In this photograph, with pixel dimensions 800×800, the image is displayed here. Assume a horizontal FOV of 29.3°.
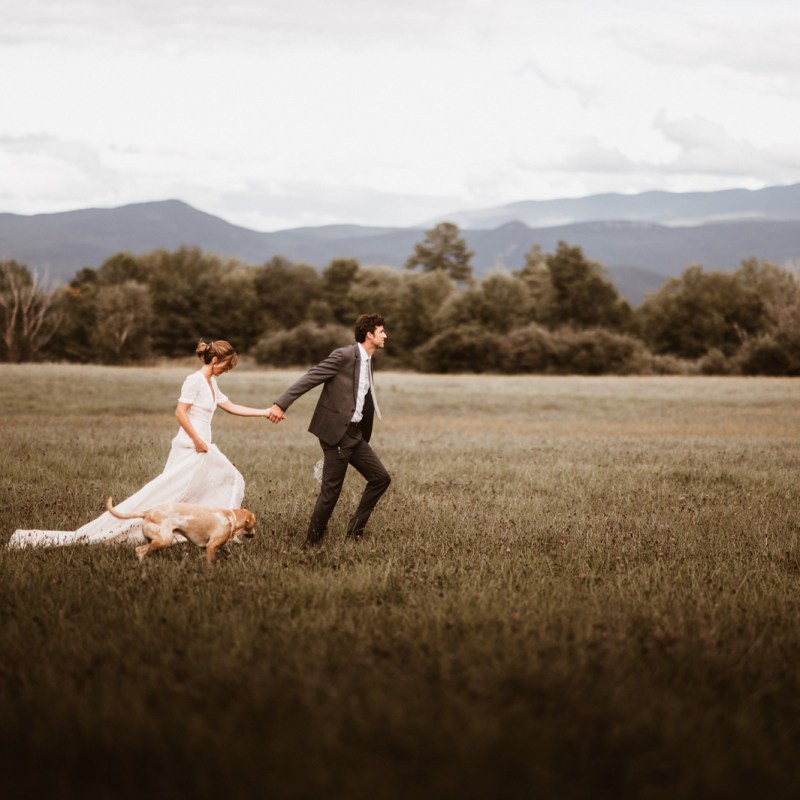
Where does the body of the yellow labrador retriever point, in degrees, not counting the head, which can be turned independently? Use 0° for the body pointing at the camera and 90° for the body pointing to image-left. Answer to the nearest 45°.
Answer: approximately 270°

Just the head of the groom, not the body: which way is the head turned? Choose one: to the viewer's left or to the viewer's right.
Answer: to the viewer's right
